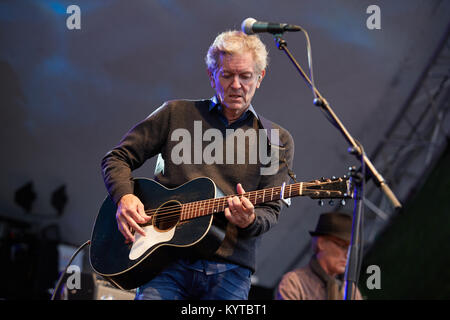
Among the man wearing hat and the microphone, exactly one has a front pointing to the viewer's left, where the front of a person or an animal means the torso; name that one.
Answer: the microphone

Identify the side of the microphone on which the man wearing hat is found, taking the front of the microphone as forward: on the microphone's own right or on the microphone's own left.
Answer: on the microphone's own right

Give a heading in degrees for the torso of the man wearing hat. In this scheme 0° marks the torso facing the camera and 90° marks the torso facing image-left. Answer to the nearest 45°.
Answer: approximately 315°

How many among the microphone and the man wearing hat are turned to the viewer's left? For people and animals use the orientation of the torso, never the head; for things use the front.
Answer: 1

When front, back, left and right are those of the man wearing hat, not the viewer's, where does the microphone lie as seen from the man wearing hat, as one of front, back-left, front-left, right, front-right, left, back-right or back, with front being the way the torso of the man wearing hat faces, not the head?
front-right

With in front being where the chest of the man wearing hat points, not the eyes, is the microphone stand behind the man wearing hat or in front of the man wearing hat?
in front

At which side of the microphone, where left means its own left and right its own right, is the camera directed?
left
